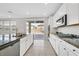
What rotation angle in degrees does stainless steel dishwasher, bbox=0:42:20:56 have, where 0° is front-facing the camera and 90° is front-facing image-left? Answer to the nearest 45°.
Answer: approximately 315°
